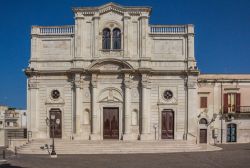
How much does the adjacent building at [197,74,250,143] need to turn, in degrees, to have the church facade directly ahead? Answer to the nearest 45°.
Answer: approximately 45° to its right

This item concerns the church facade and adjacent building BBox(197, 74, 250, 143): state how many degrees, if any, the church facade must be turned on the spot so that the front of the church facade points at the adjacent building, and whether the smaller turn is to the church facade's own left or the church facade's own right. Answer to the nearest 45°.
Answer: approximately 135° to the church facade's own left

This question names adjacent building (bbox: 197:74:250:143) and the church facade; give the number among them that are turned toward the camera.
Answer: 2

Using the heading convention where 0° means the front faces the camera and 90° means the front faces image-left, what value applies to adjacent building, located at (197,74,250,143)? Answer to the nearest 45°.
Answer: approximately 0°
